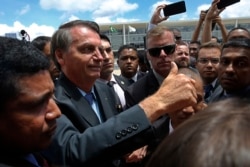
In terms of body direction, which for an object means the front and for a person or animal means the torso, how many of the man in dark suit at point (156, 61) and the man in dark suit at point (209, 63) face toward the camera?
2

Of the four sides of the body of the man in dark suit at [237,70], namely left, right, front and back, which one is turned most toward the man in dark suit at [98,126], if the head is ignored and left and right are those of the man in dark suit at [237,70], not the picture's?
front

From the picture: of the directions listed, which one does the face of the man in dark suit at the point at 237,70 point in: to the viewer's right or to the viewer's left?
to the viewer's left

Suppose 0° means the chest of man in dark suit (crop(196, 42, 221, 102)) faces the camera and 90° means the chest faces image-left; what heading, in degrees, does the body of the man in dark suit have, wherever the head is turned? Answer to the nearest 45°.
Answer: approximately 0°

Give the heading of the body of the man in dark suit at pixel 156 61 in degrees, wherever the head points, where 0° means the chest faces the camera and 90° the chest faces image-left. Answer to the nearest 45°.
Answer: approximately 0°

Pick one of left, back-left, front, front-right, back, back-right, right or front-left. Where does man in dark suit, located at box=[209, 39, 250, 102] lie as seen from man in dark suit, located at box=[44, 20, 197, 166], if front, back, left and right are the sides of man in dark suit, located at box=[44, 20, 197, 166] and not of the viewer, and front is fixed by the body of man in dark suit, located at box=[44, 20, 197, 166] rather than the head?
left

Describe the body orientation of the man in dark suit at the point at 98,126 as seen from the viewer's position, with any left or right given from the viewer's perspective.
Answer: facing the viewer and to the right of the viewer

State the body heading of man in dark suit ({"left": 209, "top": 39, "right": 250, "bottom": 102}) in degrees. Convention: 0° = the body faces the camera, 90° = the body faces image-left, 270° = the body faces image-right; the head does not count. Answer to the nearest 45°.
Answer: approximately 45°
